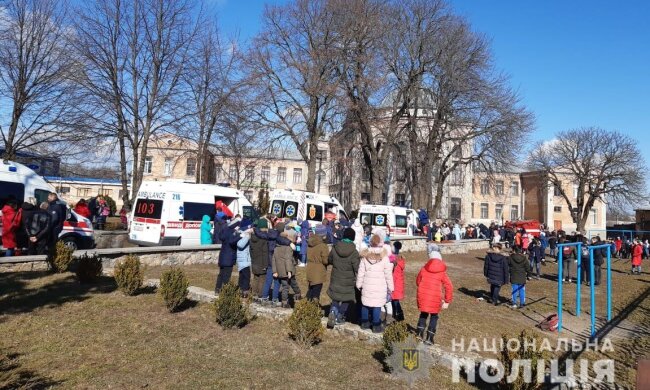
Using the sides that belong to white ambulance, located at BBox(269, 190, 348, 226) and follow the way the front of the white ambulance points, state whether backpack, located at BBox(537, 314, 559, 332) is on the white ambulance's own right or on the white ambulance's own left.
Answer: on the white ambulance's own right

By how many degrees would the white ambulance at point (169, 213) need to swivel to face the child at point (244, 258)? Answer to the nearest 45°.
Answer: approximately 135° to its right

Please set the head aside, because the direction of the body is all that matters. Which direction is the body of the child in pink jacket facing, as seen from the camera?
away from the camera

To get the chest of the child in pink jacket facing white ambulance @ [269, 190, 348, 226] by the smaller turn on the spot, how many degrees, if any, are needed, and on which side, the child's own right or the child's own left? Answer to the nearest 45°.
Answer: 0° — they already face it

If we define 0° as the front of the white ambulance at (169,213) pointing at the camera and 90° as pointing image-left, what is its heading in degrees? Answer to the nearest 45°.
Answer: approximately 225°

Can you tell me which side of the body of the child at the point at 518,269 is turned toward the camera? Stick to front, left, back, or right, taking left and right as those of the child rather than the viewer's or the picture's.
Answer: back

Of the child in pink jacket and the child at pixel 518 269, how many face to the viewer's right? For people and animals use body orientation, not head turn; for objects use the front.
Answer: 0
